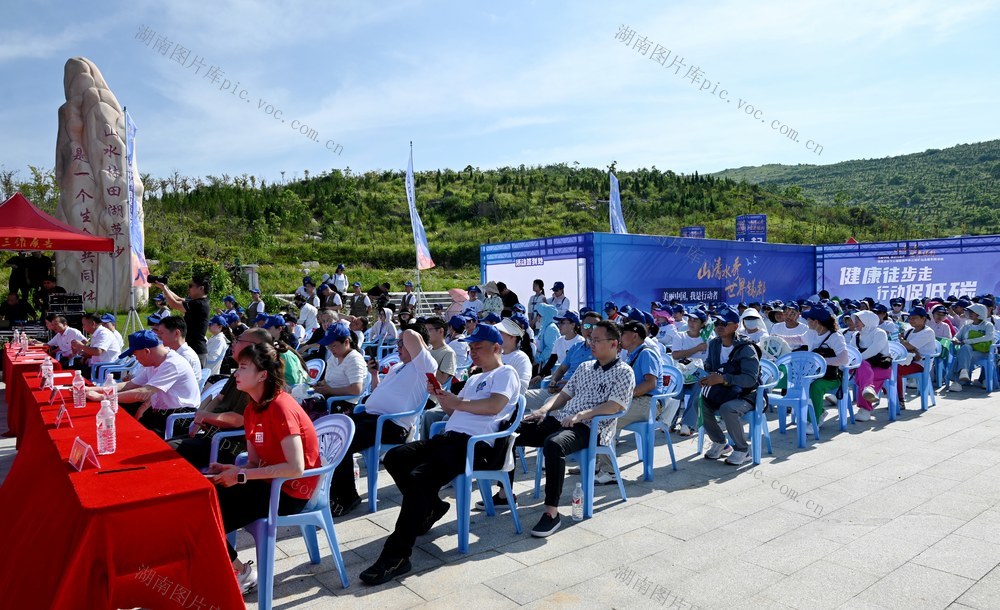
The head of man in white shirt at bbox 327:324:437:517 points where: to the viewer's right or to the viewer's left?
to the viewer's left

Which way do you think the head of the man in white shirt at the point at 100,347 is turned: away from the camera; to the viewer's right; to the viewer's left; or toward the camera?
to the viewer's left

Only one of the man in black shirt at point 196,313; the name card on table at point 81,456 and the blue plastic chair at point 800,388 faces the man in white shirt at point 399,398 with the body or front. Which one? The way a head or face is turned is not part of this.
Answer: the blue plastic chair

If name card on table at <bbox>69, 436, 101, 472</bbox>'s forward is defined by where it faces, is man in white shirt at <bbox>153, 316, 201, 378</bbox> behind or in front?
behind

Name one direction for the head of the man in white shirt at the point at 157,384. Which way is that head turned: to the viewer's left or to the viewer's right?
to the viewer's left

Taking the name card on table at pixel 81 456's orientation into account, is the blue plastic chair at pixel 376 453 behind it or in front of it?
behind

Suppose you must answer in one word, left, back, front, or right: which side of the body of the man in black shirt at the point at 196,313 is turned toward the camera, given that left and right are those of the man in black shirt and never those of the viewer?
left

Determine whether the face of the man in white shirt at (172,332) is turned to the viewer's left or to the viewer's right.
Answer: to the viewer's left

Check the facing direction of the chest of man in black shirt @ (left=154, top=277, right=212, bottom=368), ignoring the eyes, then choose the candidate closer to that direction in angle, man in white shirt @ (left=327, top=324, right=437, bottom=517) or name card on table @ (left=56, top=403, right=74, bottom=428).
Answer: the name card on table

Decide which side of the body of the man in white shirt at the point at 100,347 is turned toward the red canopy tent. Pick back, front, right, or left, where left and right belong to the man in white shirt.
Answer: right

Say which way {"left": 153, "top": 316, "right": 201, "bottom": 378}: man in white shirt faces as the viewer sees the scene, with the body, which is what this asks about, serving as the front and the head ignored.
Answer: to the viewer's left

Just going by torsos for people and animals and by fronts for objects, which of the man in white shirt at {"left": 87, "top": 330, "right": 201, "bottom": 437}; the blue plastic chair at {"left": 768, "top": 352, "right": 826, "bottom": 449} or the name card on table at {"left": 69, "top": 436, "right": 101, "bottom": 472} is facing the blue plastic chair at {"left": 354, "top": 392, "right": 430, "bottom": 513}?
the blue plastic chair at {"left": 768, "top": 352, "right": 826, "bottom": 449}

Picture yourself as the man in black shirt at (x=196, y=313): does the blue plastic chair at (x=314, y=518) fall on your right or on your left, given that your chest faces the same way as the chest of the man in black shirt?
on your left

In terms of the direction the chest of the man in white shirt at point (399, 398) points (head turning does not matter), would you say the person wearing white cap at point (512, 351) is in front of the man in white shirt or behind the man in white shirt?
behind

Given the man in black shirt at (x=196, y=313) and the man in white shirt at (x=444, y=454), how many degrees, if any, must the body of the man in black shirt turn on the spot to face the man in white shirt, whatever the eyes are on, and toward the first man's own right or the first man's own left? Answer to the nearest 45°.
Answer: approximately 90° to the first man's own left

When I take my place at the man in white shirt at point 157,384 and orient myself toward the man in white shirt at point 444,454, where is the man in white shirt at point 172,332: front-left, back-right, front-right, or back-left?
back-left
